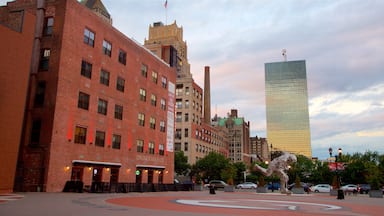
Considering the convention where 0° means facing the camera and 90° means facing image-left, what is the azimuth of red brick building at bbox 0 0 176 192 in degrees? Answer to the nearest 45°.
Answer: approximately 315°

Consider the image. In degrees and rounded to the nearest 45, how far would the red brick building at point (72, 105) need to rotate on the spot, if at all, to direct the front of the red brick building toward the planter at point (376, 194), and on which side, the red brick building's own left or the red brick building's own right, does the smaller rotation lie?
approximately 45° to the red brick building's own left
